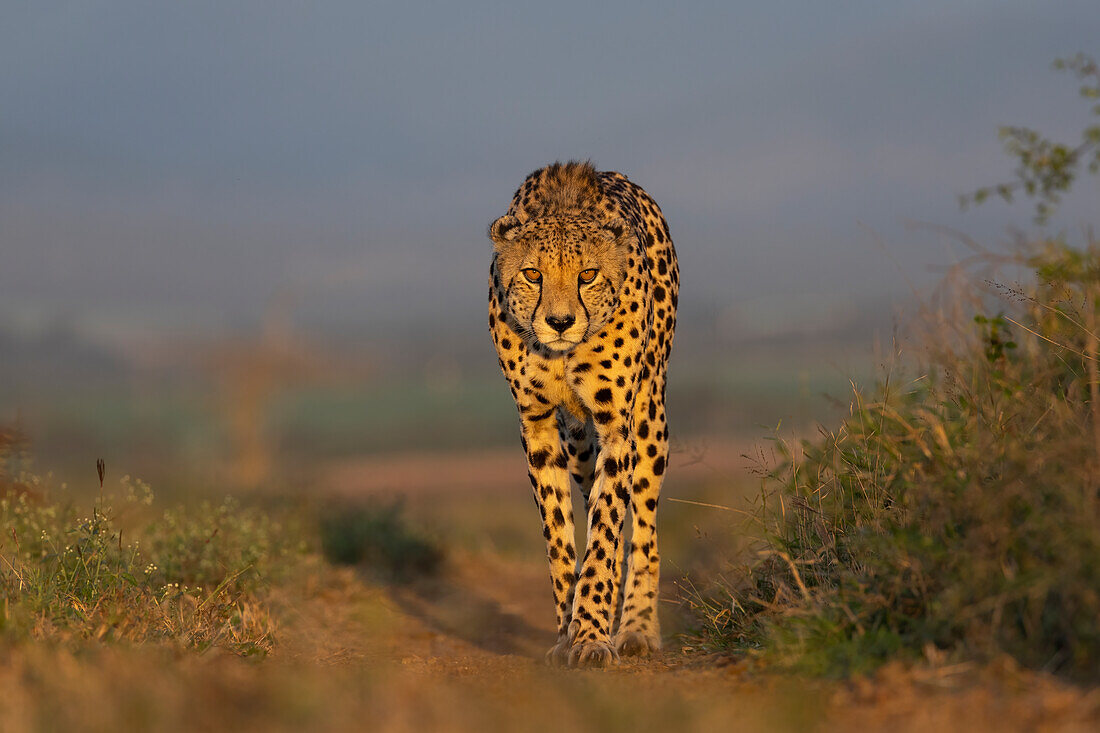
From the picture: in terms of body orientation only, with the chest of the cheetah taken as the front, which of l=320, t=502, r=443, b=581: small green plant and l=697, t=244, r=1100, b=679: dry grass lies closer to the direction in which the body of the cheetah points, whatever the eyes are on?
the dry grass

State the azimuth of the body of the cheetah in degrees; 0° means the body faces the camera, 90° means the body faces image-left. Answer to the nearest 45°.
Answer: approximately 0°
